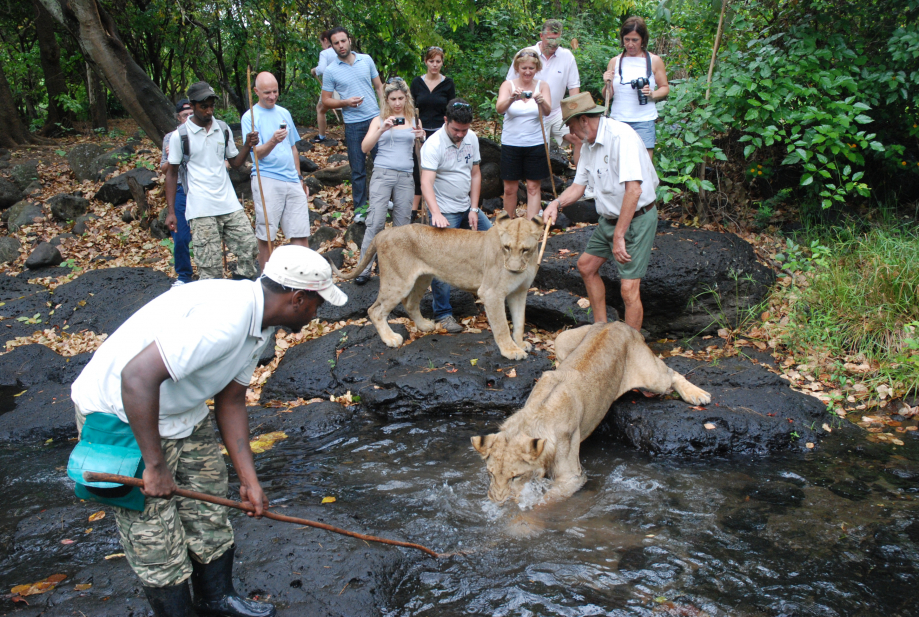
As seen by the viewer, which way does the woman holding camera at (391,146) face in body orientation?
toward the camera

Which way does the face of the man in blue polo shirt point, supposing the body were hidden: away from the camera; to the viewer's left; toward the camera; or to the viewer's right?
toward the camera

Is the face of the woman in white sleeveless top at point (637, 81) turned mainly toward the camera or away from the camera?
toward the camera

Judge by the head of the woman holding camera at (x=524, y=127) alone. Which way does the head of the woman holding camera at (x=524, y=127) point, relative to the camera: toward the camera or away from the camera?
toward the camera

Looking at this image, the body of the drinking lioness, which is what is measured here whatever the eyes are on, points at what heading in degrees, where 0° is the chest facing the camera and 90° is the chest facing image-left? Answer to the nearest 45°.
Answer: approximately 45°

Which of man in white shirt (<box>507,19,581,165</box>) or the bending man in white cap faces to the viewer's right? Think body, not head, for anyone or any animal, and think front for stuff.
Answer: the bending man in white cap

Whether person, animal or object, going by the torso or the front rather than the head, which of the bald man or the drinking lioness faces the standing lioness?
the bald man

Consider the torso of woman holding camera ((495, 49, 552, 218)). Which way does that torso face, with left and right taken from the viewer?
facing the viewer

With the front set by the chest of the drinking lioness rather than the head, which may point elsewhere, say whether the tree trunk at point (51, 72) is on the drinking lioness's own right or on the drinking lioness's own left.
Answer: on the drinking lioness's own right

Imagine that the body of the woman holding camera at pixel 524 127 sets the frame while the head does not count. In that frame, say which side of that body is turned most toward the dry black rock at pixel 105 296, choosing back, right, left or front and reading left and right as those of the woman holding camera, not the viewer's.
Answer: right

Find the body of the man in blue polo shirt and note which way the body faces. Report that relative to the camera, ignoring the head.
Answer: toward the camera

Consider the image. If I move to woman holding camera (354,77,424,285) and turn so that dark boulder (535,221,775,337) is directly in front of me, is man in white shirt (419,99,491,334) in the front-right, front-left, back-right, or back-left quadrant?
front-right

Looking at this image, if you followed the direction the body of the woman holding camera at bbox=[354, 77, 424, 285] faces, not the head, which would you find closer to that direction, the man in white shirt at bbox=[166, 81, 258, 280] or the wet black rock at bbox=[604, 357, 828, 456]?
the wet black rock

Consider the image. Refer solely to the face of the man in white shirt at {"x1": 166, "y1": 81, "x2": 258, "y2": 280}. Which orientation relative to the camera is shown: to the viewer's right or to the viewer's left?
to the viewer's right
